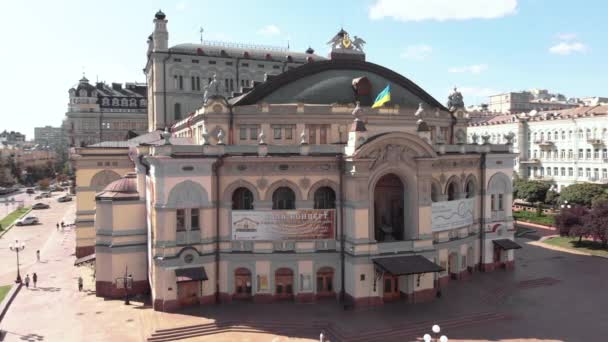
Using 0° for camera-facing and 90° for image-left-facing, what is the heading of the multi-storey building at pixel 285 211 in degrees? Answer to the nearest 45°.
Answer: approximately 315°
